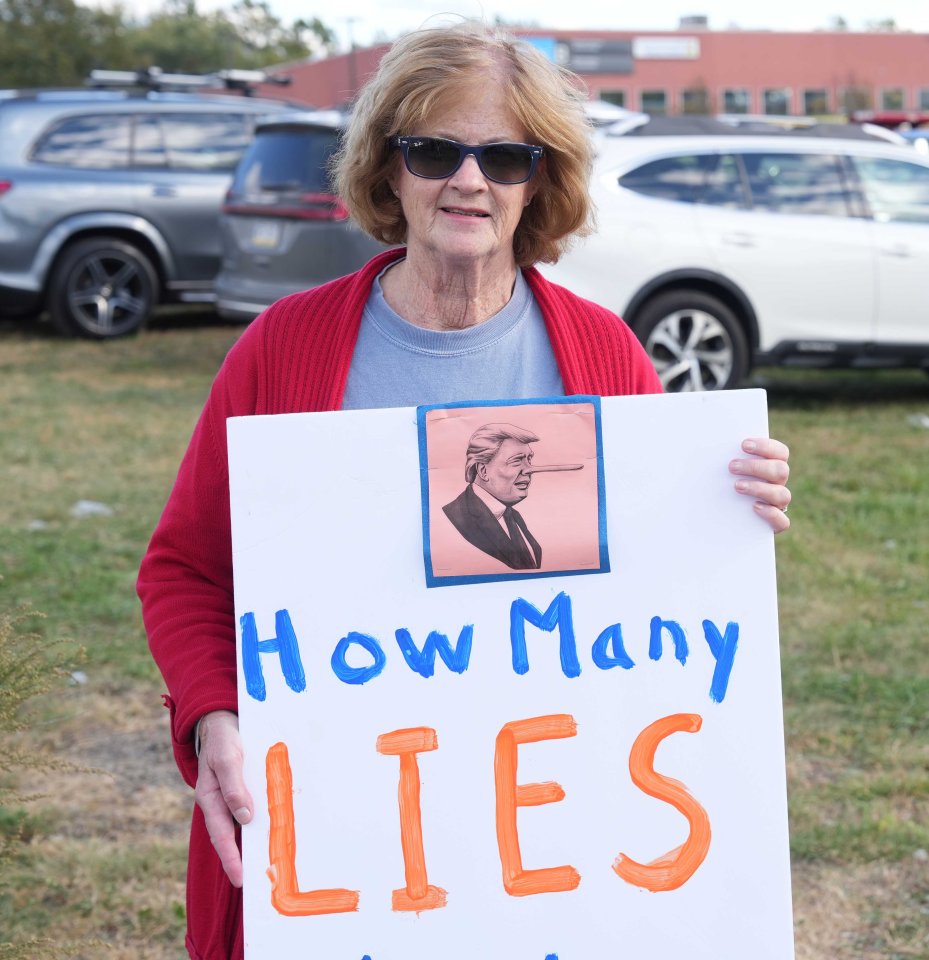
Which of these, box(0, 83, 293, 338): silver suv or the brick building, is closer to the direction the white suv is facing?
the brick building

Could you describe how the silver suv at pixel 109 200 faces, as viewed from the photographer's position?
facing to the right of the viewer

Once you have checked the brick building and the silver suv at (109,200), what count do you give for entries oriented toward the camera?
1

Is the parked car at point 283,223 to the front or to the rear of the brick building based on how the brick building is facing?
to the front

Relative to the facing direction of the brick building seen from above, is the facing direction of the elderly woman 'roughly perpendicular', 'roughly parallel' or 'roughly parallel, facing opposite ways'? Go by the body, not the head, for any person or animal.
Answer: roughly parallel

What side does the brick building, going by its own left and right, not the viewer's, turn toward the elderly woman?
front

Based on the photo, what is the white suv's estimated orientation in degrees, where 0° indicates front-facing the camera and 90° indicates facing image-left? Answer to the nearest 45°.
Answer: approximately 270°

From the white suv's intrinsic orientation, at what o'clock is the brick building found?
The brick building is roughly at 9 o'clock from the white suv.

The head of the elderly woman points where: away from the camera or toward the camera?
toward the camera

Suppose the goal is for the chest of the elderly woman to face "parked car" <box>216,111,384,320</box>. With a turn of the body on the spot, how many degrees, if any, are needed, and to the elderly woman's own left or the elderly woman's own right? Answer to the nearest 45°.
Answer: approximately 180°

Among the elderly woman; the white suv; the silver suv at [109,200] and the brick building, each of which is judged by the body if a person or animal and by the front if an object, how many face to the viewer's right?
2

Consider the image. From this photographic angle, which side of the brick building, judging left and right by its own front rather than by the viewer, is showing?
front

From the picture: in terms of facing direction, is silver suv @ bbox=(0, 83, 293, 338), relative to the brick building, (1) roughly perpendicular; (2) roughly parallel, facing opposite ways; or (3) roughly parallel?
roughly perpendicular

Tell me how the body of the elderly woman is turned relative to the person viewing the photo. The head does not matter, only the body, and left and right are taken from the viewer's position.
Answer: facing the viewer

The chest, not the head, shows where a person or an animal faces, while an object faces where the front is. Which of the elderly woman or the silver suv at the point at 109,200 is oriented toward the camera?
the elderly woman
